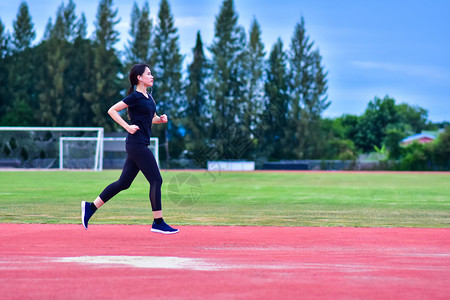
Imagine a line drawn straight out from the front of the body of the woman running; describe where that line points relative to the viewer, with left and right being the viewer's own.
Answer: facing to the right of the viewer

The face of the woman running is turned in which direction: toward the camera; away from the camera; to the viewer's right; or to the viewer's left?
to the viewer's right
